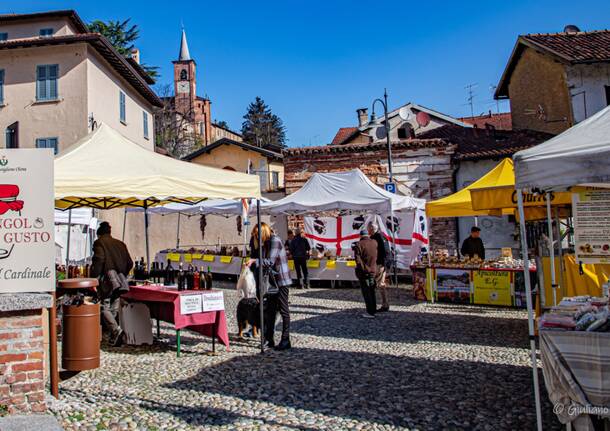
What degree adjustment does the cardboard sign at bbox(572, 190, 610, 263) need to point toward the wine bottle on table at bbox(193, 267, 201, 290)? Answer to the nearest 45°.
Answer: approximately 90° to its right

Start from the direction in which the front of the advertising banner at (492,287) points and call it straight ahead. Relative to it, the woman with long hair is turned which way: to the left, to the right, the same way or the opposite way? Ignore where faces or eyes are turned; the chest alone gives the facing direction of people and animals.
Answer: to the right

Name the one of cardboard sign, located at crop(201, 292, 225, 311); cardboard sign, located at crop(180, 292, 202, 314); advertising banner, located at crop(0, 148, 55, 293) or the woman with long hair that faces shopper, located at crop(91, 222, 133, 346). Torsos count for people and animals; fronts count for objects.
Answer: the woman with long hair

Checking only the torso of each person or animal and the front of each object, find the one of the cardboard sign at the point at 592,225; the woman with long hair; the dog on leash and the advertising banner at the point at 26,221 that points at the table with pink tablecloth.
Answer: the woman with long hair

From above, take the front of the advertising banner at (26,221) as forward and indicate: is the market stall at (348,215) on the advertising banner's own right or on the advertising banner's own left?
on the advertising banner's own left

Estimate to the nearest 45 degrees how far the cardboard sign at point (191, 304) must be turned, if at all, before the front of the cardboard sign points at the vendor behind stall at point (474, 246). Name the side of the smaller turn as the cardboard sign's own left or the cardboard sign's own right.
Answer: approximately 135° to the cardboard sign's own left

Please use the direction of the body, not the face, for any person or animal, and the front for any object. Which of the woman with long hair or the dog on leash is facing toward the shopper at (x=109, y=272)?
the woman with long hair
